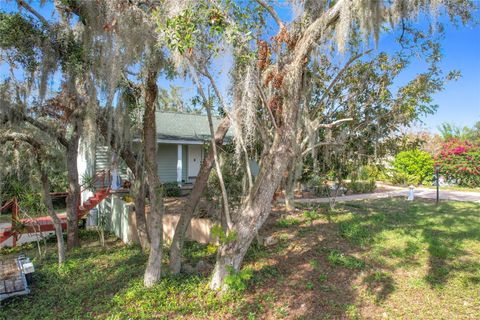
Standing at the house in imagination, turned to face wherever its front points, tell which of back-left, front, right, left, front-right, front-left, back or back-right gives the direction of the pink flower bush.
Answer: left

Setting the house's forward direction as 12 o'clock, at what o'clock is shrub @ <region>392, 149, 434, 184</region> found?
The shrub is roughly at 9 o'clock from the house.

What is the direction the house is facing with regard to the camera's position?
facing the viewer
